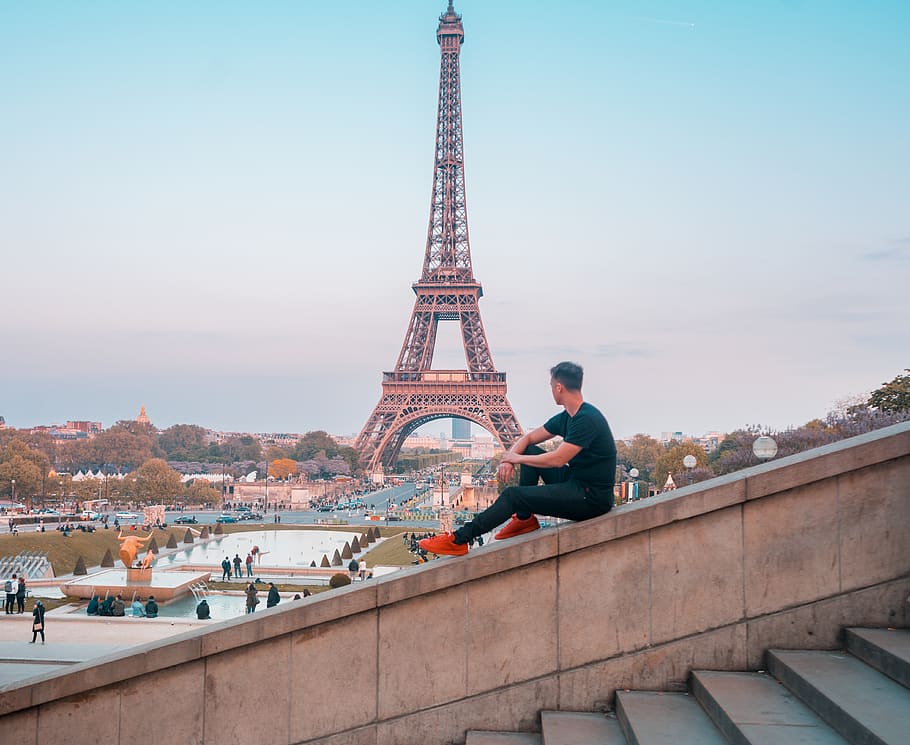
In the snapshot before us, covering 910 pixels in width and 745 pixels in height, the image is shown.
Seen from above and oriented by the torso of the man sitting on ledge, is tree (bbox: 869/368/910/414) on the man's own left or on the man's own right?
on the man's own right

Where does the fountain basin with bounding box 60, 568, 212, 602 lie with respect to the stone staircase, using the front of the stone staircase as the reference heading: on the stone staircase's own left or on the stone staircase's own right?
on the stone staircase's own right

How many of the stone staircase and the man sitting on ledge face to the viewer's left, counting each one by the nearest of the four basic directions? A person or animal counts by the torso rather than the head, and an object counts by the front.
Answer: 2

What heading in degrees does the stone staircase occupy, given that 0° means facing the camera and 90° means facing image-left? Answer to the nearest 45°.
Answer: approximately 90°

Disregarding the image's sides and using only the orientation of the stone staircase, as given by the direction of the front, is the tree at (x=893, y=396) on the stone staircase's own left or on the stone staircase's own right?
on the stone staircase's own right

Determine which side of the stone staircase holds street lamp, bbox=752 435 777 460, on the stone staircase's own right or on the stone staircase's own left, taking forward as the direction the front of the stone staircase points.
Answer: on the stone staircase's own right

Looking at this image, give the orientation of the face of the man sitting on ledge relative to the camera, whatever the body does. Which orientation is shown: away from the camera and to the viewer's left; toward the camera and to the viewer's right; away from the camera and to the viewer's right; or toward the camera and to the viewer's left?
away from the camera and to the viewer's left

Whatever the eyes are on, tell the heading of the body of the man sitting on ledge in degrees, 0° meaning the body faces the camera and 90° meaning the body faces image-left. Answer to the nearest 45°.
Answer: approximately 90°
